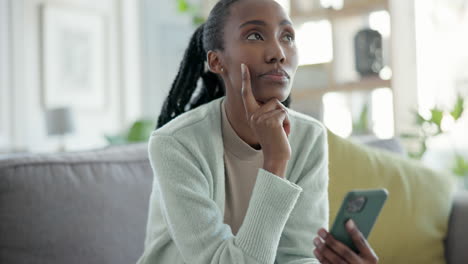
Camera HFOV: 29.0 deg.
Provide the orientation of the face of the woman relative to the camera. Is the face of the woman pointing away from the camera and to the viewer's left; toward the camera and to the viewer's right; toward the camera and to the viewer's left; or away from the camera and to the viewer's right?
toward the camera and to the viewer's right

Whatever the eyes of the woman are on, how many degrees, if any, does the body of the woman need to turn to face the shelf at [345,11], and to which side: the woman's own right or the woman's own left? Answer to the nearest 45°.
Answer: approximately 135° to the woman's own left

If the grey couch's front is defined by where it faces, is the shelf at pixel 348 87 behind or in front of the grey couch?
behind

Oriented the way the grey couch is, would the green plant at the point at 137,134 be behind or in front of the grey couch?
behind

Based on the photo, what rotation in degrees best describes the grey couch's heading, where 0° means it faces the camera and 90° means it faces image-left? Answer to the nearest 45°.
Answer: approximately 0°

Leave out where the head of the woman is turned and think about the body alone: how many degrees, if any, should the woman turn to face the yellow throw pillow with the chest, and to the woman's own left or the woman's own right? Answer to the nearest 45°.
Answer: approximately 90° to the woman's own left

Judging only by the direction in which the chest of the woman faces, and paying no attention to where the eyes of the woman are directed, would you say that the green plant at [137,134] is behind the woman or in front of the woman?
behind
